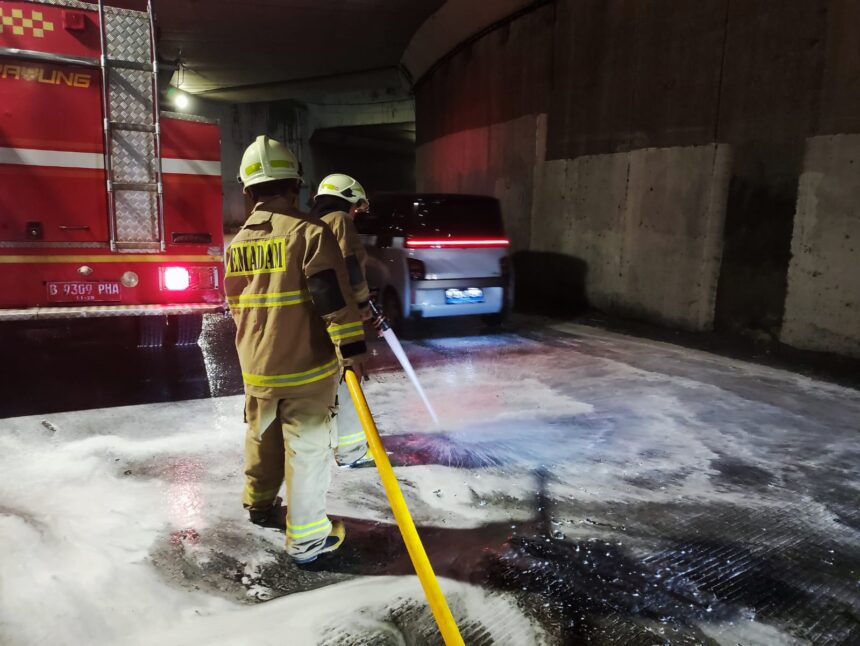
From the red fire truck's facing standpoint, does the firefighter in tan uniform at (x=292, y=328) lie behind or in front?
behind

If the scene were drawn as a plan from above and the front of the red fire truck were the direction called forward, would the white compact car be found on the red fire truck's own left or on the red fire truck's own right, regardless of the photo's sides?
on the red fire truck's own right

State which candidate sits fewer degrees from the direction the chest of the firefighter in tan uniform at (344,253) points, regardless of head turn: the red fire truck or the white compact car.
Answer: the white compact car

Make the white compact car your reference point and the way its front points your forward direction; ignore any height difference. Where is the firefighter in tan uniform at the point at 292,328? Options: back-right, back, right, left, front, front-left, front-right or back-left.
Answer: back-left

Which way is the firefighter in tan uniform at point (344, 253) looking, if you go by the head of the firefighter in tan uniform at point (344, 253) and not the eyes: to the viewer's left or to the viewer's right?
to the viewer's right

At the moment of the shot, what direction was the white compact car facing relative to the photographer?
facing away from the viewer and to the left of the viewer

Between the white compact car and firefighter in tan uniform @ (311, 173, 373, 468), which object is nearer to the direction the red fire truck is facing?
the white compact car

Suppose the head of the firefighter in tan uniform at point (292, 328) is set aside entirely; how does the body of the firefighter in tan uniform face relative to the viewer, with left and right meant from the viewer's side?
facing away from the viewer and to the right of the viewer

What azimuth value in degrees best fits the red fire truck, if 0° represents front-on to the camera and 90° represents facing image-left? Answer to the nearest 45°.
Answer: approximately 180°
